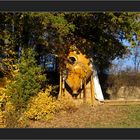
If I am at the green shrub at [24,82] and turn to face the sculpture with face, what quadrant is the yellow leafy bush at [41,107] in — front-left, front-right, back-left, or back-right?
front-right

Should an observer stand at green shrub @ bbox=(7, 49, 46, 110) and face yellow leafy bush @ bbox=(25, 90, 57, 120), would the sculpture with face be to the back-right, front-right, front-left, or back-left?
front-left

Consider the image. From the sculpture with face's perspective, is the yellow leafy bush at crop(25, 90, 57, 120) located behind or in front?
in front

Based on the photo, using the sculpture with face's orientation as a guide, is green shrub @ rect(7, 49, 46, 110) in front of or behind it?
in front
